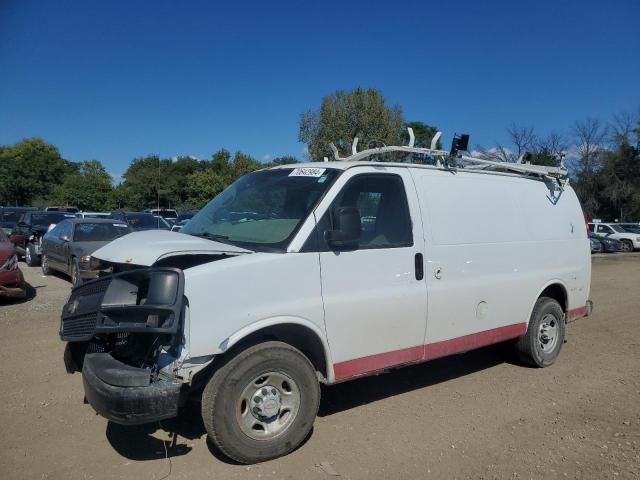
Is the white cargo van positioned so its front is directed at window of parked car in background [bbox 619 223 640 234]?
no

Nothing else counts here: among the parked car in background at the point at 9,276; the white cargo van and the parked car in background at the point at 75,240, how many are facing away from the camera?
0

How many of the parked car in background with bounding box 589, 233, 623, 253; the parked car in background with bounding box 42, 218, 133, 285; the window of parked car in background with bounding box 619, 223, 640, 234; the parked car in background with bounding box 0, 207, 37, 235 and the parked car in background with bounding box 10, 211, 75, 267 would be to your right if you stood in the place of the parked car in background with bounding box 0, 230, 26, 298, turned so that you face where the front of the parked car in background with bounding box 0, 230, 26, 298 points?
0

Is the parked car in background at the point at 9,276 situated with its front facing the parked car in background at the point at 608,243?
no

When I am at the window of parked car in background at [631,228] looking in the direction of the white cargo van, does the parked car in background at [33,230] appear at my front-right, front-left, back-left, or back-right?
front-right

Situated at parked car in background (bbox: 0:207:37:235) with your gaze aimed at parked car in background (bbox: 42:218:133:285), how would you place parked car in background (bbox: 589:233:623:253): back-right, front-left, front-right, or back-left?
front-left

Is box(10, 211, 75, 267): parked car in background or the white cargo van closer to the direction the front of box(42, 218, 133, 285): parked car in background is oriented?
the white cargo van

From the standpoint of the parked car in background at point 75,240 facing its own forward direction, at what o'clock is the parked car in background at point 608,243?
the parked car in background at point 608,243 is roughly at 10 o'clock from the parked car in background at point 75,240.

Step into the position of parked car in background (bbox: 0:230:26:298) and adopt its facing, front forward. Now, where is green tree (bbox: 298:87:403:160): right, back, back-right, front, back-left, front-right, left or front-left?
left

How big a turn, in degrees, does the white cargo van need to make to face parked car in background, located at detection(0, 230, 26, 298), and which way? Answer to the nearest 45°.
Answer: approximately 90° to its right

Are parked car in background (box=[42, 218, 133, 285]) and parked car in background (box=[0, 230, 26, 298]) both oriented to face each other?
no

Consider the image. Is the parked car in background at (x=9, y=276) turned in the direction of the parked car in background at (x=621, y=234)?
no

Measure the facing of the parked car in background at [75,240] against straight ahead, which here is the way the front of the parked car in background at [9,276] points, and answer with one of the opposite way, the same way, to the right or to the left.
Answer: the same way

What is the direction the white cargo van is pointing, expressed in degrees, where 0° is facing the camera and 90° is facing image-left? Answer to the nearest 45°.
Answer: approximately 45°

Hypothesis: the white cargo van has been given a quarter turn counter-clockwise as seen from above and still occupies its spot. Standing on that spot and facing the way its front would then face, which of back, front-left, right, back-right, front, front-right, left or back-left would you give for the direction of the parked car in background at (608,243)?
left

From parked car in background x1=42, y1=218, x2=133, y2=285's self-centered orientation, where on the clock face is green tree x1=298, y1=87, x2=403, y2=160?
The green tree is roughly at 9 o'clock from the parked car in background.

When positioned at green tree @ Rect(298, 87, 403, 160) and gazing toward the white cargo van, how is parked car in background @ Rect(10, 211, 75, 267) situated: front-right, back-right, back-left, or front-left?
front-right

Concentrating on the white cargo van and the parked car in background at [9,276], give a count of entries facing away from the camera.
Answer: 0

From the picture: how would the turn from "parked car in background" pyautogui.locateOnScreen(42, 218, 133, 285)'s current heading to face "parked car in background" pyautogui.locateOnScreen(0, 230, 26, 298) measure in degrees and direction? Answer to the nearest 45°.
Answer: approximately 45° to its right
